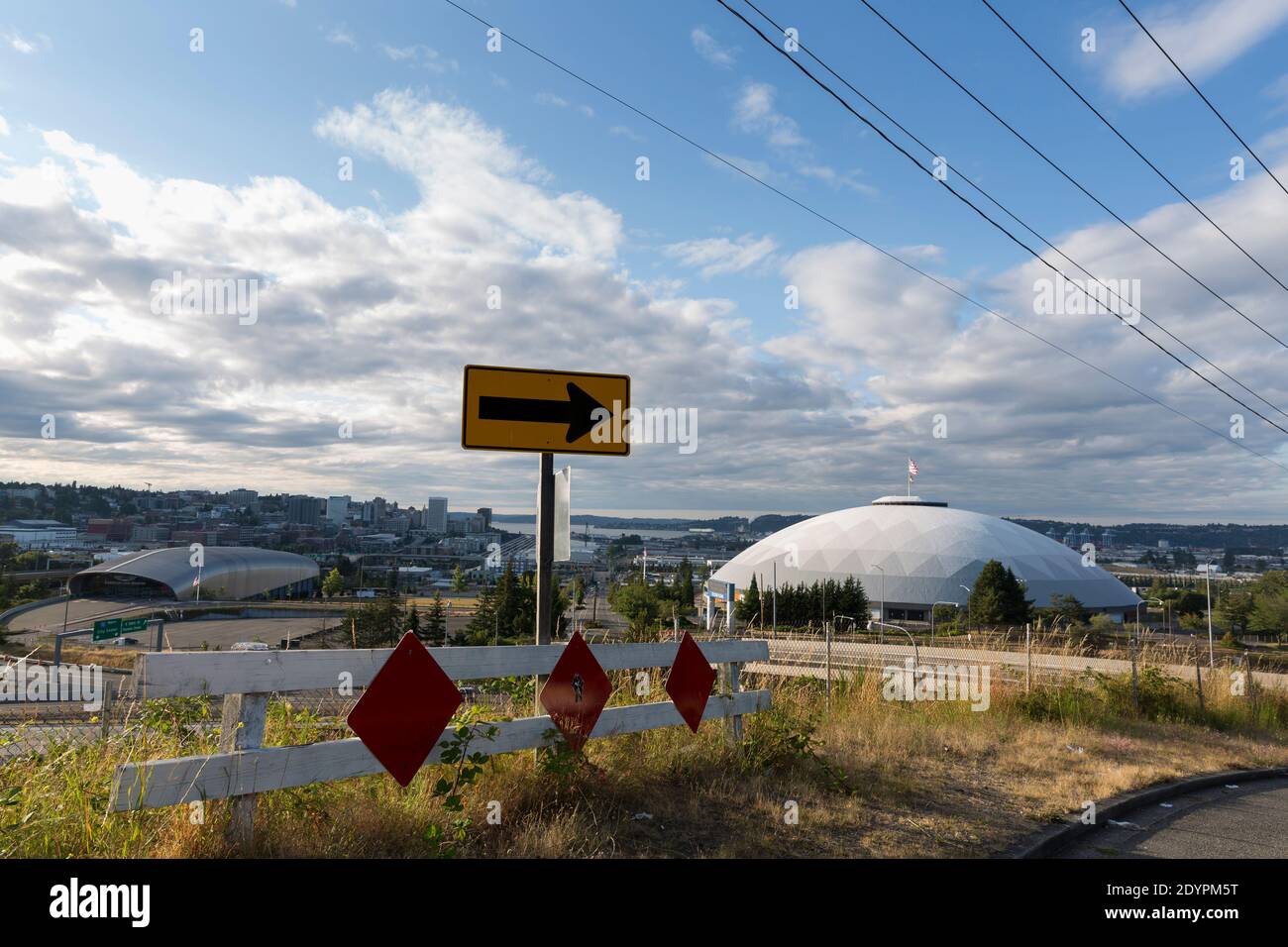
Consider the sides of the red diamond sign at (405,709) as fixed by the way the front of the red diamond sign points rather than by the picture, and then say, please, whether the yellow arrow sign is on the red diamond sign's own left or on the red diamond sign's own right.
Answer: on the red diamond sign's own left

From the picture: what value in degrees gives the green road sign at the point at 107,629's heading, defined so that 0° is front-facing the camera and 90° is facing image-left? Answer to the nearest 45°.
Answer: approximately 0°

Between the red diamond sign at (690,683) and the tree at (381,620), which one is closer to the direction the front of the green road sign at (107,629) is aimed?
the red diamond sign

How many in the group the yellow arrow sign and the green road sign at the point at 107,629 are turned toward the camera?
2

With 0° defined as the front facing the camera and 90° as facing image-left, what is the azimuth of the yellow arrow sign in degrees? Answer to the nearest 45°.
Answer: approximately 0°

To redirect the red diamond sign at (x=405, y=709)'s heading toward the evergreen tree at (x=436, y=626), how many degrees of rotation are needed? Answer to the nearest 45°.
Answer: approximately 135° to its left

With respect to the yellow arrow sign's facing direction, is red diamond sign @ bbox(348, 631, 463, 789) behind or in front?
in front

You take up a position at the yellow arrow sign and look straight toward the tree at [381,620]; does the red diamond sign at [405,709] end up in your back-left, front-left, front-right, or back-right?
back-left

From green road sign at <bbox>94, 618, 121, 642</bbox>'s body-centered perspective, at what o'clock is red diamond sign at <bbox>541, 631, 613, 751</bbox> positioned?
The red diamond sign is roughly at 12 o'clock from the green road sign.

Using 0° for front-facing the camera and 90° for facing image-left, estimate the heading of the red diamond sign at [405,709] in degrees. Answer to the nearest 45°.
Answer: approximately 315°
